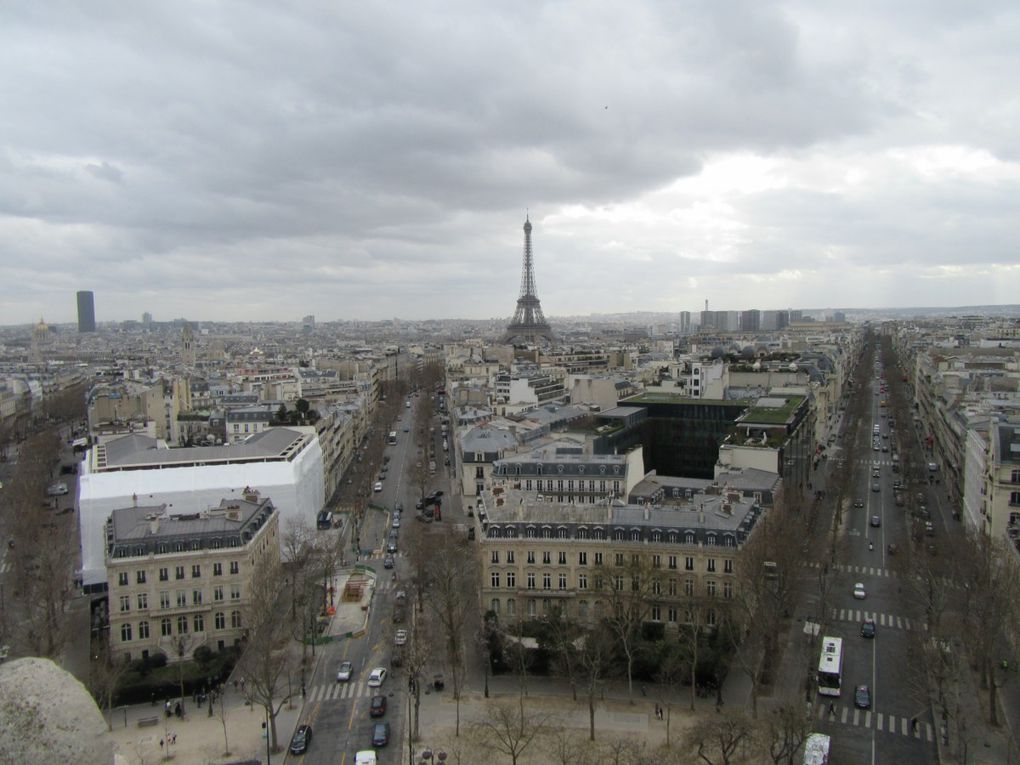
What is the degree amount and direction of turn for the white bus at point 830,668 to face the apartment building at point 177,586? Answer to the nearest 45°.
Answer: approximately 90° to its right

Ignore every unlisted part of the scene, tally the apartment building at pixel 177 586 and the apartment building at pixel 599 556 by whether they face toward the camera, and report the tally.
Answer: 2

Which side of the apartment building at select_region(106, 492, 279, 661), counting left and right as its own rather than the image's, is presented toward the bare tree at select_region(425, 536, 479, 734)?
left

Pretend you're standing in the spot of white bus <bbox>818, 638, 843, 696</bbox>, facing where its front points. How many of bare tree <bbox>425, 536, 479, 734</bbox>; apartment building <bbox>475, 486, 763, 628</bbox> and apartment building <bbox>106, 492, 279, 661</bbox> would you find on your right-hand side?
3

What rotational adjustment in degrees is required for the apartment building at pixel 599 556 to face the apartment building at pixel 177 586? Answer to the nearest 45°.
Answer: approximately 90° to its right

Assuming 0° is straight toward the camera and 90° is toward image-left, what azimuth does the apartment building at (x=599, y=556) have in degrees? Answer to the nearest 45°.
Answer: approximately 0°

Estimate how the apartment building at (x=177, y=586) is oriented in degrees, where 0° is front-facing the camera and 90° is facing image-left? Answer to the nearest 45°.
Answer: approximately 0°

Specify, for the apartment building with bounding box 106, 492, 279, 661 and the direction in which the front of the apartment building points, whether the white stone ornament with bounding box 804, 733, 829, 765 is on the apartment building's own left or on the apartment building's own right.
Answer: on the apartment building's own left

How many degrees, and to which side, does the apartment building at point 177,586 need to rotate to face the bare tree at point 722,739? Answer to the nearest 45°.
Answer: approximately 45° to its left

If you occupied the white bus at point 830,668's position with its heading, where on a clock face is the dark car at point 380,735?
The dark car is roughly at 2 o'clock from the white bus.
